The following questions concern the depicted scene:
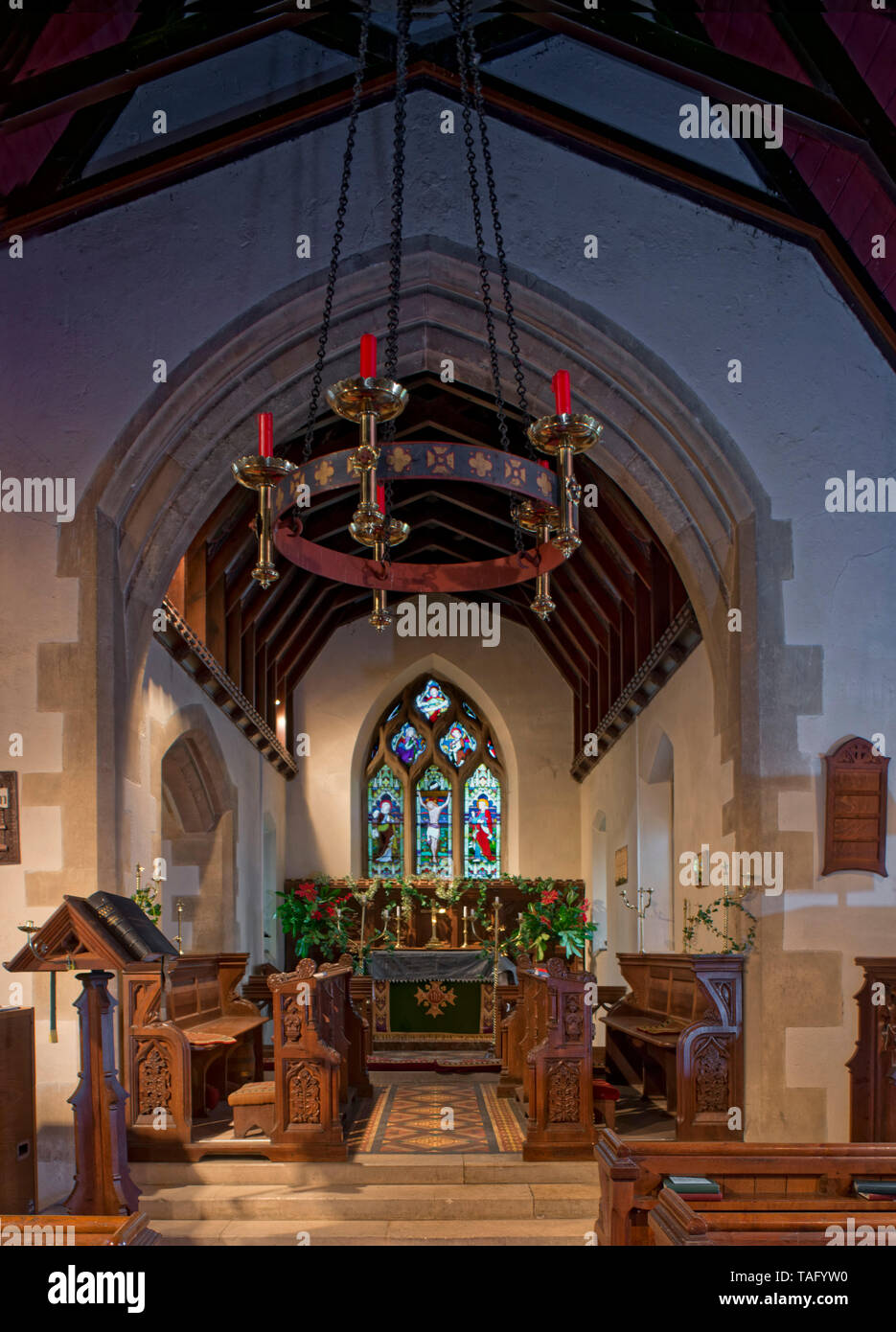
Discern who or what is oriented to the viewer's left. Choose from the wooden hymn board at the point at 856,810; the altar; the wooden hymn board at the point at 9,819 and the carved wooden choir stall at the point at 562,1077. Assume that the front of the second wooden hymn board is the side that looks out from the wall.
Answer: the carved wooden choir stall

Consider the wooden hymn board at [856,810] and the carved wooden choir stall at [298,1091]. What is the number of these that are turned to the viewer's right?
1

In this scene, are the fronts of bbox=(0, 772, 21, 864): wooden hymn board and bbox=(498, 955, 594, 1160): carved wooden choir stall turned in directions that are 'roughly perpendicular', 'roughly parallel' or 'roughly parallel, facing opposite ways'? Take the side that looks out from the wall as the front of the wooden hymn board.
roughly perpendicular

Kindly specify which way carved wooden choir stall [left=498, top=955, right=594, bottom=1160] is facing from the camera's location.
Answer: facing to the left of the viewer

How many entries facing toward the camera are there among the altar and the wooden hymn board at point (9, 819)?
2

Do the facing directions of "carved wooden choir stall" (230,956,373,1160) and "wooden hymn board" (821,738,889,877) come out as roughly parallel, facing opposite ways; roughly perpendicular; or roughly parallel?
roughly perpendicular

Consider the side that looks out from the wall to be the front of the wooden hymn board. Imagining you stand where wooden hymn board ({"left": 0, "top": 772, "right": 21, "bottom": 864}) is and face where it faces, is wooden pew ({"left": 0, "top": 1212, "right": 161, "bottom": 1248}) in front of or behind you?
in front

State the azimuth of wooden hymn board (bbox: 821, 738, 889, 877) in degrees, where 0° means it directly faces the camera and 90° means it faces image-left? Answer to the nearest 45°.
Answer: approximately 0°

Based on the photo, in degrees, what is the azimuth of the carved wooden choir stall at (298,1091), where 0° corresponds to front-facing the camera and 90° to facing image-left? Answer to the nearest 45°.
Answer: approximately 270°
